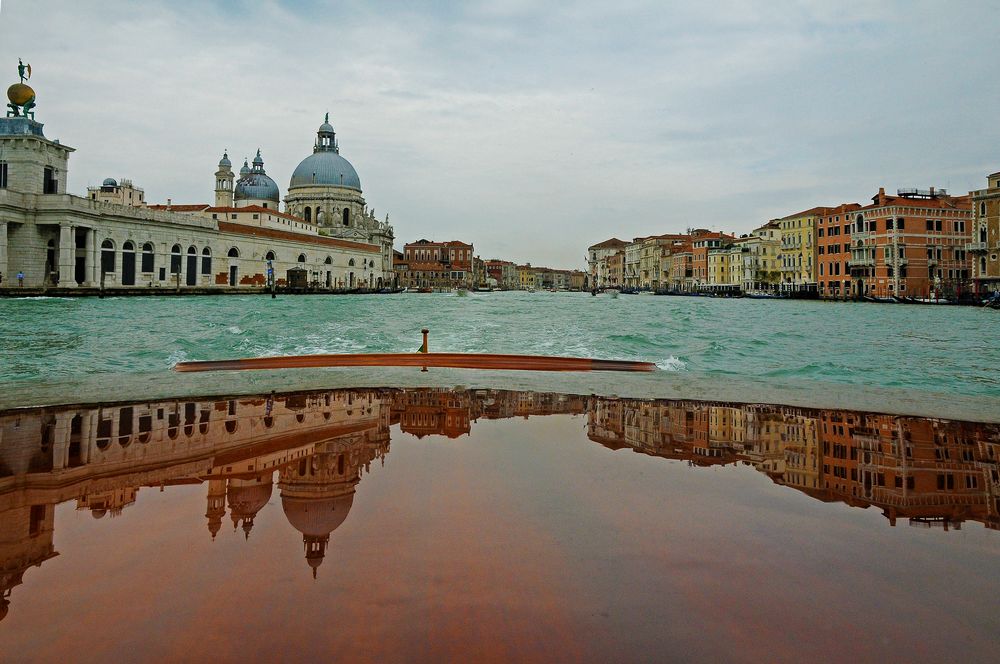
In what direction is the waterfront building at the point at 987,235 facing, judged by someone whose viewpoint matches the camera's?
facing the viewer and to the left of the viewer

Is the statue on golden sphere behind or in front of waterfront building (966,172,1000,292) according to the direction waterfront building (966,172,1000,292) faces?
in front
